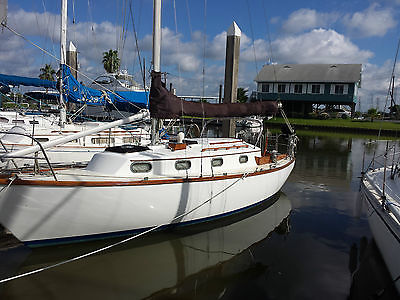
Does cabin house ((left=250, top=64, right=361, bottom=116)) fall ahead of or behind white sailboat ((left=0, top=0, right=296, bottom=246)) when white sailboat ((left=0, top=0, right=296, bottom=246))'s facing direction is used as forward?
behind

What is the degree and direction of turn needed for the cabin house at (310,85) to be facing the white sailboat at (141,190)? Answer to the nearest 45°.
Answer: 0° — it already faces it

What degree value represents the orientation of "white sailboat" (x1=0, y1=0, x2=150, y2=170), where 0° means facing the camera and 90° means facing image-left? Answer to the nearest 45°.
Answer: approximately 45°

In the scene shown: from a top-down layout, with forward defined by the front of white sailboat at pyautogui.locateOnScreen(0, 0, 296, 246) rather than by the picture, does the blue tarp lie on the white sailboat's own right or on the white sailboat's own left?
on the white sailboat's own right

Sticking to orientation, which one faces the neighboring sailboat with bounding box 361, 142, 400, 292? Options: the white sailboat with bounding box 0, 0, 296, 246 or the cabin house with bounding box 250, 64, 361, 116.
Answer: the cabin house

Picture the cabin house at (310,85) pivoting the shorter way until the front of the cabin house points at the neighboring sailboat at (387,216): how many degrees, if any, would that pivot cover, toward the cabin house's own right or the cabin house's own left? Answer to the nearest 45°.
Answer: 0° — it already faces it

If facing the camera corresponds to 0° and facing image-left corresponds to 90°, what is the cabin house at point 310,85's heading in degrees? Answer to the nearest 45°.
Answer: approximately 0°

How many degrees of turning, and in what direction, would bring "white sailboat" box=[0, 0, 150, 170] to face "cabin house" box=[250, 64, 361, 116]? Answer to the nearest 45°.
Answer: approximately 180°
